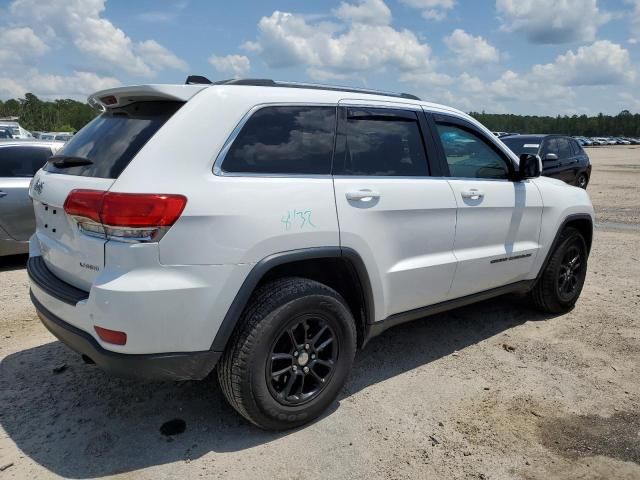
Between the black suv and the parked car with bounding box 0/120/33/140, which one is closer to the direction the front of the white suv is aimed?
the black suv

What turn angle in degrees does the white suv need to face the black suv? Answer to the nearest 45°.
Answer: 0° — it already faces it

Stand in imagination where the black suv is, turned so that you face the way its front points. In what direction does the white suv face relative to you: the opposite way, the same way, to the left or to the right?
the opposite way

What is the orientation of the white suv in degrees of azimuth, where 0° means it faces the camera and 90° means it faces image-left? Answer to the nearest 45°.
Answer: approximately 225°

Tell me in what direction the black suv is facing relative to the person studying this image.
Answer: facing the viewer and to the left of the viewer

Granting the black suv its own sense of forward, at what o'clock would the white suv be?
The white suv is roughly at 11 o'clock from the black suv.

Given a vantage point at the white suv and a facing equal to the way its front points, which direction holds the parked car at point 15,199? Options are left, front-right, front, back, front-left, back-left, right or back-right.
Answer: left

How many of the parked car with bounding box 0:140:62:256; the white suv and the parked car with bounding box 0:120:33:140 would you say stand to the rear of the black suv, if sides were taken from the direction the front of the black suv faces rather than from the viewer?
0
